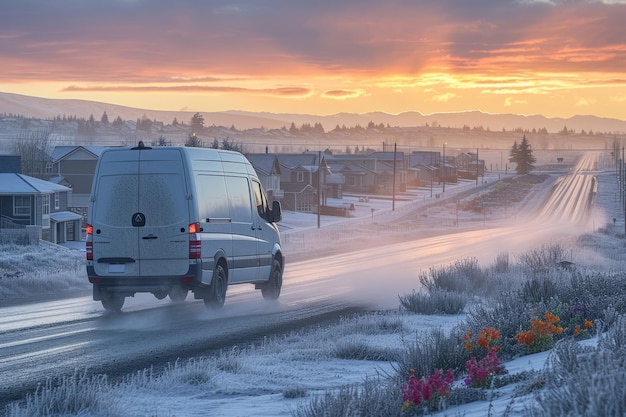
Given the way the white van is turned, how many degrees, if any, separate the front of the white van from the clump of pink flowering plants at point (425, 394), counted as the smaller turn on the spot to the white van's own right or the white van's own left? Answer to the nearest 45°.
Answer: approximately 135° to the white van's own right

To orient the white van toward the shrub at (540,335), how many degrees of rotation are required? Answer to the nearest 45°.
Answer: approximately 90° to its right

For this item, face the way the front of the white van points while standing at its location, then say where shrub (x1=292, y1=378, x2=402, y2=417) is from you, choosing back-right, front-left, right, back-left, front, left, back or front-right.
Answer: back-right

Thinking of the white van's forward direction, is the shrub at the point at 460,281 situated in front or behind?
in front

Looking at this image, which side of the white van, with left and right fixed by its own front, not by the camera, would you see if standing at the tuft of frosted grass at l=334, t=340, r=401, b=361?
right

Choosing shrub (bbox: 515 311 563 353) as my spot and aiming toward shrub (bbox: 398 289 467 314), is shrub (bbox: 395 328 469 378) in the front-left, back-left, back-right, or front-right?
back-left

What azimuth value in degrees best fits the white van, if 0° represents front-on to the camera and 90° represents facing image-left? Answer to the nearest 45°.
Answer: approximately 225°
